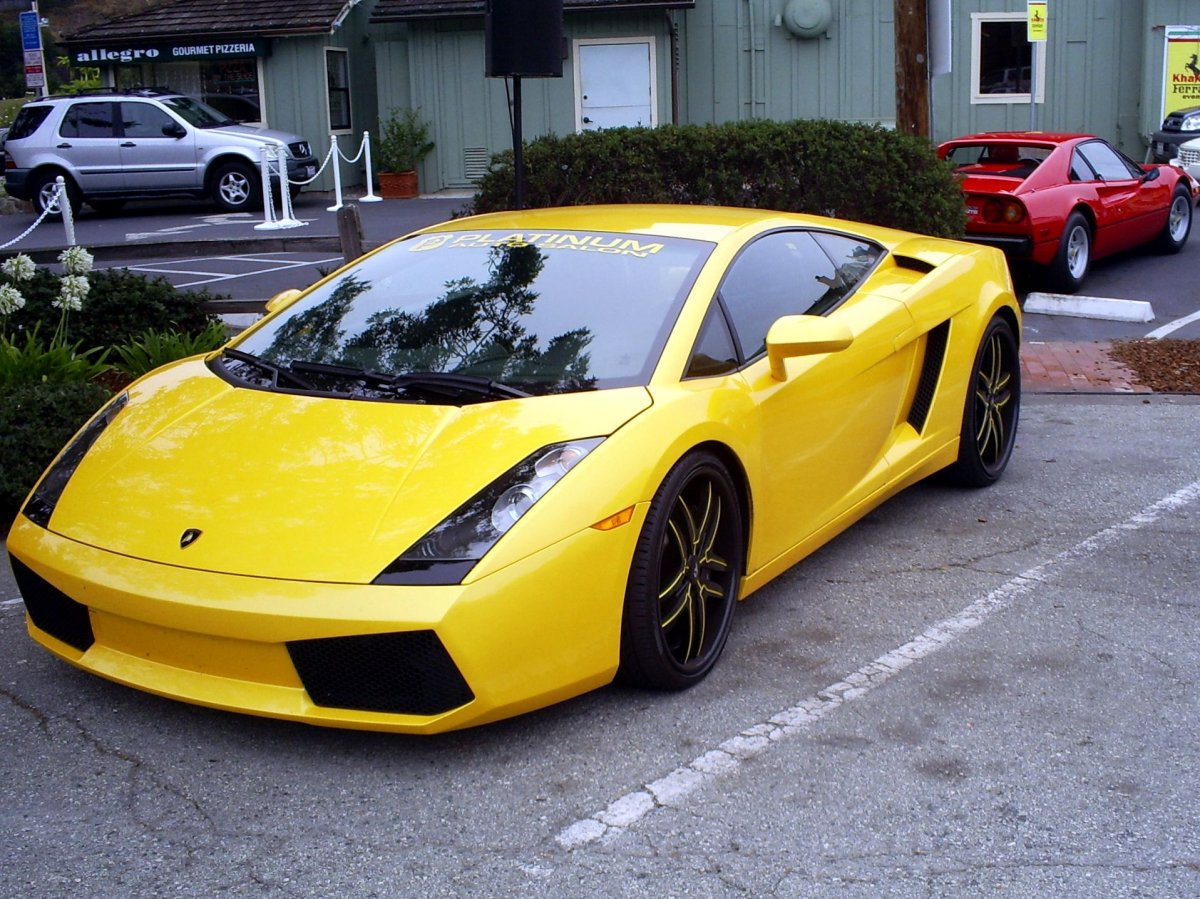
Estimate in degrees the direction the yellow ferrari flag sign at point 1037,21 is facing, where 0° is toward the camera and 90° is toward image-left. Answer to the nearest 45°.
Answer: approximately 0°

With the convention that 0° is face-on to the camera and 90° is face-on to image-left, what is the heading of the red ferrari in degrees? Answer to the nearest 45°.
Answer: approximately 225°

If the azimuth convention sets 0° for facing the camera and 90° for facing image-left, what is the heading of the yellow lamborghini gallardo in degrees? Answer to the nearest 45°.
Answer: approximately 45°

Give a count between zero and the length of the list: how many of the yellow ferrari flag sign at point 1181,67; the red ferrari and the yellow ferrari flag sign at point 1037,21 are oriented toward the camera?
2

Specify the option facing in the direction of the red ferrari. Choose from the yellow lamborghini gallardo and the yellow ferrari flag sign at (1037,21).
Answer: the yellow ferrari flag sign

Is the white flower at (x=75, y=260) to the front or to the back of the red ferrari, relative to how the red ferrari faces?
to the back

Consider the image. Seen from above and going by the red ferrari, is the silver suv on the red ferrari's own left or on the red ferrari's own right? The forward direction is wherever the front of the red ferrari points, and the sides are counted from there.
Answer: on the red ferrari's own left

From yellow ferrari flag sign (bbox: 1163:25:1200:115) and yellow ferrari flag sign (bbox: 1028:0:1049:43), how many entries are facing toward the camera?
2

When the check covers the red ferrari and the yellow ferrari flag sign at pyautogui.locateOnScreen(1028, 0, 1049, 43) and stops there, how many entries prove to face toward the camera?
1

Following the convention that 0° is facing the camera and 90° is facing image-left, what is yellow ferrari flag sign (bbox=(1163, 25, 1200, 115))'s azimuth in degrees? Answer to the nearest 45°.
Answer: approximately 0°

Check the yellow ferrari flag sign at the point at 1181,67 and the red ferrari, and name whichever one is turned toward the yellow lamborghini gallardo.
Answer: the yellow ferrari flag sign

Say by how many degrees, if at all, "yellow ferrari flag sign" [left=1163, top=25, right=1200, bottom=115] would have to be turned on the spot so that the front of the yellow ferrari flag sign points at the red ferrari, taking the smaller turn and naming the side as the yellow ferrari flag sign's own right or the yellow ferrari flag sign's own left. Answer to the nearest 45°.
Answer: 0° — it already faces it

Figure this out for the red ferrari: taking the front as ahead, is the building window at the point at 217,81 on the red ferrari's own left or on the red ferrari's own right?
on the red ferrari's own left
